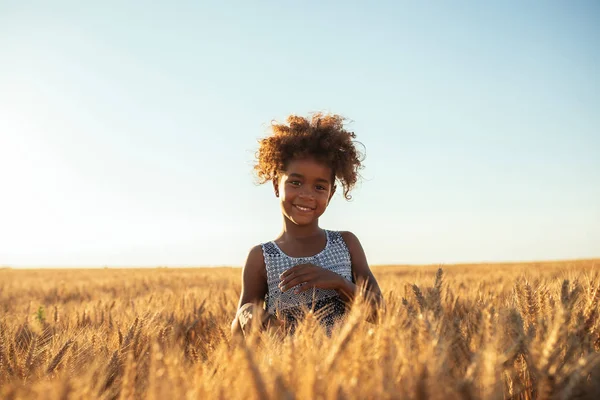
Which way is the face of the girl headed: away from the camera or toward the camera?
toward the camera

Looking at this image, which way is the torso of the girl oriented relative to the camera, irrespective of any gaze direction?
toward the camera
